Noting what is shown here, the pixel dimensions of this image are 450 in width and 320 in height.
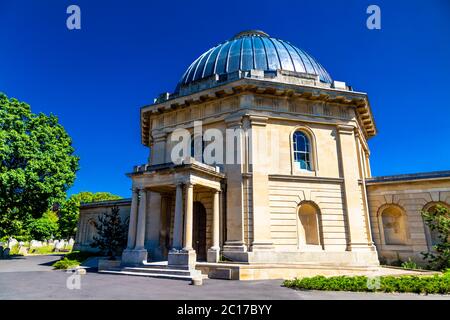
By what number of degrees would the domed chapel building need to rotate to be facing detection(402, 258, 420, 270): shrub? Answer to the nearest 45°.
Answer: approximately 135° to its left

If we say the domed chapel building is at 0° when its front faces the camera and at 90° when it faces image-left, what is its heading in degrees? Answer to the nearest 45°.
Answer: approximately 45°

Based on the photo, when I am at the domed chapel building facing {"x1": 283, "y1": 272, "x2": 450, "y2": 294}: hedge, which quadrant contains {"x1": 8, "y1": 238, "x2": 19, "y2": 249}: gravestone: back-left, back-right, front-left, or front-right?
back-right

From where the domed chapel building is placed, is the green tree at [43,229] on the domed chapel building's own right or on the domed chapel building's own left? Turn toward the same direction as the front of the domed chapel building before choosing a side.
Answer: on the domed chapel building's own right

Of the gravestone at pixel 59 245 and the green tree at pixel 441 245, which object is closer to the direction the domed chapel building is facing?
the gravestone

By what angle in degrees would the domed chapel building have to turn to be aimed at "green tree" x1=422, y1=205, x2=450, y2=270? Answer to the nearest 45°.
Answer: approximately 135° to its left

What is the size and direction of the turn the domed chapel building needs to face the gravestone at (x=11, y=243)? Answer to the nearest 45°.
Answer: approximately 90° to its right

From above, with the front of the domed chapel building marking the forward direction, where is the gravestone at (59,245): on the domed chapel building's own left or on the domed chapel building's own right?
on the domed chapel building's own right
